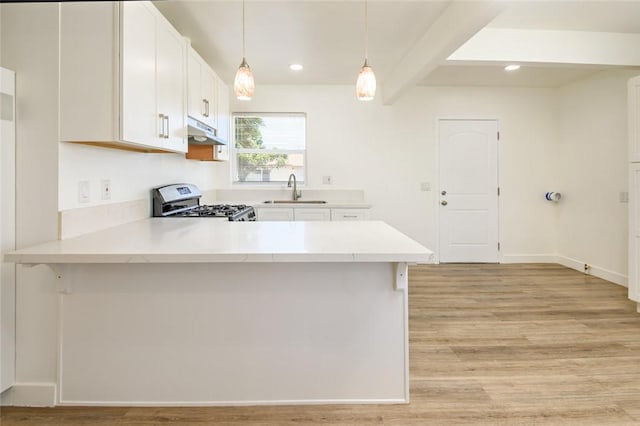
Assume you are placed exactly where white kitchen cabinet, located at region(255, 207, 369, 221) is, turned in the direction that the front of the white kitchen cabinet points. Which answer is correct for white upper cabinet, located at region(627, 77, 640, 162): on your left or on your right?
on your left

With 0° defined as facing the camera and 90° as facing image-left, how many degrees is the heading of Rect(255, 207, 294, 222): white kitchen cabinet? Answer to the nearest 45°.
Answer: approximately 0°

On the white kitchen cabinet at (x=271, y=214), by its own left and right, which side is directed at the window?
back

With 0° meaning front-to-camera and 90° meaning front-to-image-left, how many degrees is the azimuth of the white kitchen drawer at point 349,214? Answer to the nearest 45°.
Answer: approximately 0°

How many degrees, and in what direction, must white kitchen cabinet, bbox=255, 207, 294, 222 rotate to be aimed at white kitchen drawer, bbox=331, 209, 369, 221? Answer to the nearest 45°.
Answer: approximately 90° to its left

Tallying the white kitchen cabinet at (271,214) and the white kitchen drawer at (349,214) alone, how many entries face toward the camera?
2

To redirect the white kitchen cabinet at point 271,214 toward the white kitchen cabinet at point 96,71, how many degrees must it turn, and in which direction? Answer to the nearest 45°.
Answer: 0° — it already faces it
